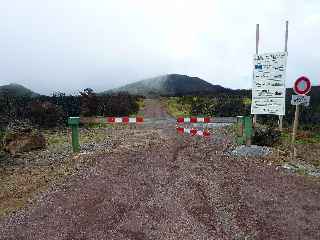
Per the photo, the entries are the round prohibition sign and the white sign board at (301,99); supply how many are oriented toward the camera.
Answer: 2

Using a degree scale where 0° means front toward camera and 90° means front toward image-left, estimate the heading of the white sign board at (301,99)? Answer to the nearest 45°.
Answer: approximately 0°

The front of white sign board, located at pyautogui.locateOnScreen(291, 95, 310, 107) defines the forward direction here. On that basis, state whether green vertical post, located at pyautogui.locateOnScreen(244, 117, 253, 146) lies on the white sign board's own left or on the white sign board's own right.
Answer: on the white sign board's own right

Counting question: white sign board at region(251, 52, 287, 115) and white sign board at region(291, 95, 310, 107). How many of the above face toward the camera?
2

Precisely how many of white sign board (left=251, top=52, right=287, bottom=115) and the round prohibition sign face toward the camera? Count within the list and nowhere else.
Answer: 2

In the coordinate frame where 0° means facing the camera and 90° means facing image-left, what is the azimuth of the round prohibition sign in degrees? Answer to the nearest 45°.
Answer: approximately 0°
